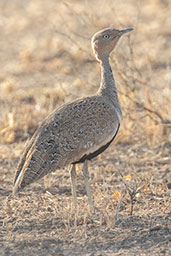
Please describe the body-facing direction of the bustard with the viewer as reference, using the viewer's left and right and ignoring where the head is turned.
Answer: facing to the right of the viewer
